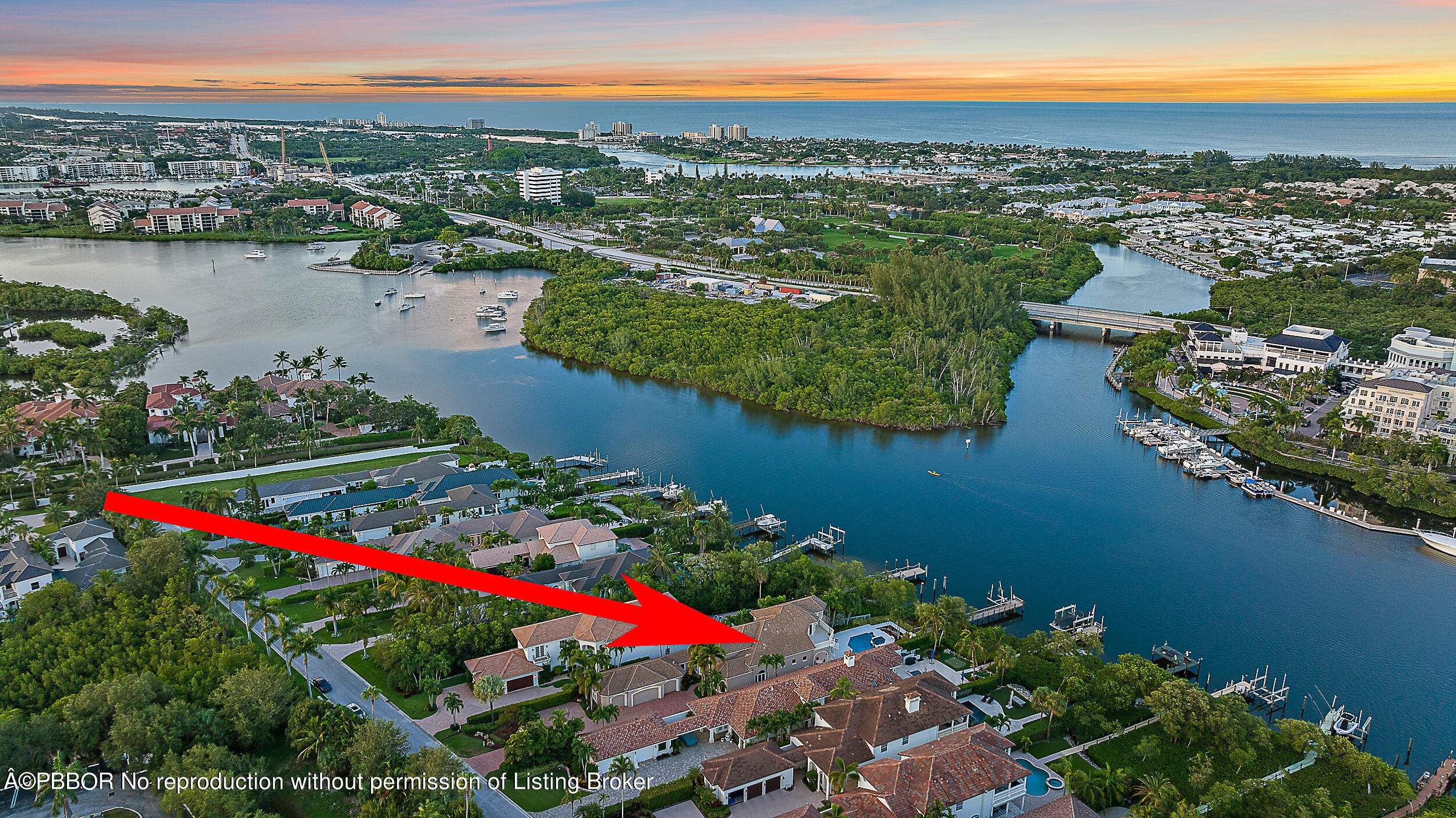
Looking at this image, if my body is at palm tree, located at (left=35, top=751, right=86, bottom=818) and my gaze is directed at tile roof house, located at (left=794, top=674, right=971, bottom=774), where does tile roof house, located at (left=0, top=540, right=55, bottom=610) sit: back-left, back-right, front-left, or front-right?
back-left

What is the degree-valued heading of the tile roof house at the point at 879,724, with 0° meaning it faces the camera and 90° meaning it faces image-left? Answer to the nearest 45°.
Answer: approximately 45°

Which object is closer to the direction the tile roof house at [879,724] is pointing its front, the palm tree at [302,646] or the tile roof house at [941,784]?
the palm tree

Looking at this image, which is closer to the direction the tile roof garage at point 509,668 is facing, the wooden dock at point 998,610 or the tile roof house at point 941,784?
the tile roof house

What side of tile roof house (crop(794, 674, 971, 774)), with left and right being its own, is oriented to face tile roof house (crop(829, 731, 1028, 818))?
left

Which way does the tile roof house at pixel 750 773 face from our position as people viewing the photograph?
facing the viewer and to the right of the viewer

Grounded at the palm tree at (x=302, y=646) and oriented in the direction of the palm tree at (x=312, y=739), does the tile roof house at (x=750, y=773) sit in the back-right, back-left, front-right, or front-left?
front-left

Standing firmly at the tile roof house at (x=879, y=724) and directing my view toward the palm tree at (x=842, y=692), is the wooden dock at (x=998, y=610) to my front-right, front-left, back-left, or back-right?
front-right

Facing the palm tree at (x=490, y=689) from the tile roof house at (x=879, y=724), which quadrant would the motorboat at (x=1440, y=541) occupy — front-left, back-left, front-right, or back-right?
back-right

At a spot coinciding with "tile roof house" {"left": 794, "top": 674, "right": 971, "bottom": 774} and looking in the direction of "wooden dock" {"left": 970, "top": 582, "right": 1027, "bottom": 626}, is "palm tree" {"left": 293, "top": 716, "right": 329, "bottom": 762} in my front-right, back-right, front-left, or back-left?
back-left

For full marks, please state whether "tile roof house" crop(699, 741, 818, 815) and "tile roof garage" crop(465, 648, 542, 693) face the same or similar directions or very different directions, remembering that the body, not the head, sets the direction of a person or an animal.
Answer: same or similar directions

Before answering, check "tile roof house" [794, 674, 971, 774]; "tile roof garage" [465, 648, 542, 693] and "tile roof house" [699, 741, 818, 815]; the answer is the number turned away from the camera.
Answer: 0
